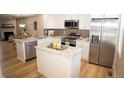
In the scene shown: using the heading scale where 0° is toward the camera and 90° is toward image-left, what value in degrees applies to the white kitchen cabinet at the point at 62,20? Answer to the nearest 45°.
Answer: approximately 0°

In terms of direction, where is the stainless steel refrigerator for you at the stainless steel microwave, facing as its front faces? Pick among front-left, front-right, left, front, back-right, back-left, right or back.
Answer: front-left

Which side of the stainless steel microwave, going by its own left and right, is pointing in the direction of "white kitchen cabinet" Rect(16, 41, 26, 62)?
right

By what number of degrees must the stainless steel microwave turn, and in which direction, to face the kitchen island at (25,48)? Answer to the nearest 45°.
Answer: approximately 90° to its right

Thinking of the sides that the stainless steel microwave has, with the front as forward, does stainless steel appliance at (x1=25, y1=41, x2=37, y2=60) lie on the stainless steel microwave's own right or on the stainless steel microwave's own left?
on the stainless steel microwave's own right

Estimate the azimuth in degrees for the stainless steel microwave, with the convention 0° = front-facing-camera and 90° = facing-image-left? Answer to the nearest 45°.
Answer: approximately 0°

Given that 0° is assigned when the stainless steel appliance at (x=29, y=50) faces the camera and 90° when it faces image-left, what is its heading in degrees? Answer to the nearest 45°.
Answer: approximately 315°

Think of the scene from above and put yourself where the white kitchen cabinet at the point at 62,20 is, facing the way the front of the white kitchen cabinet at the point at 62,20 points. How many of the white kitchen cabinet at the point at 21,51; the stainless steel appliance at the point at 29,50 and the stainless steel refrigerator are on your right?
2
